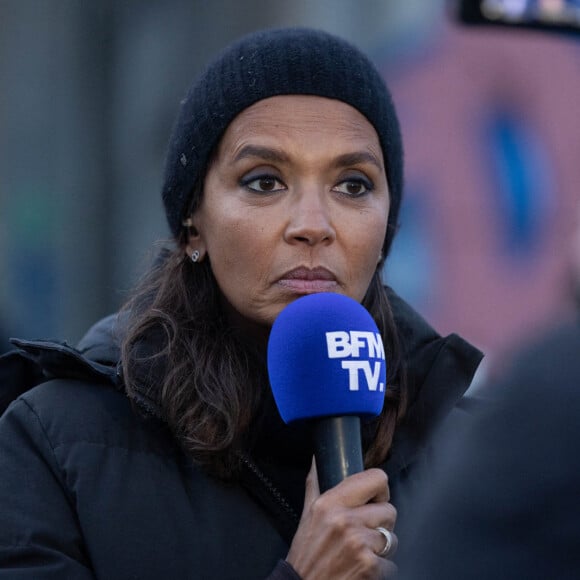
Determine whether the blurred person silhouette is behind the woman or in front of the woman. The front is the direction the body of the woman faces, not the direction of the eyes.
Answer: in front

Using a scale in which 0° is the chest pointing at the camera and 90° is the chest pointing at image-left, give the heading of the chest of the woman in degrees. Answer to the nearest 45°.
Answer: approximately 315°

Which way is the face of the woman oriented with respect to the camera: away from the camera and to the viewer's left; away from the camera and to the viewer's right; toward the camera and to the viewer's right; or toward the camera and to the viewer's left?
toward the camera and to the viewer's right
